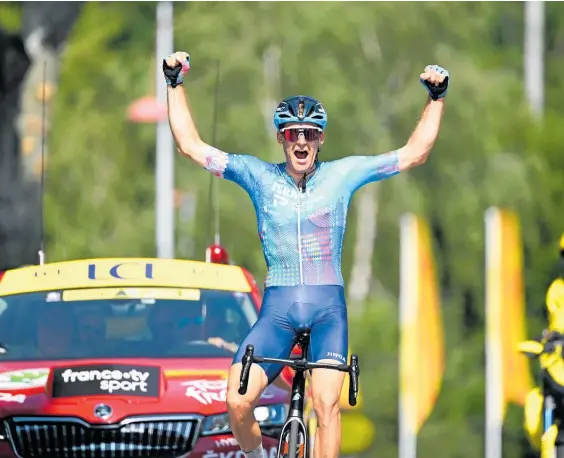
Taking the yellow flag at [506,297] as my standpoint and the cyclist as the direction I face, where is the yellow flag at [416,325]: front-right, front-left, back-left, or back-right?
front-right

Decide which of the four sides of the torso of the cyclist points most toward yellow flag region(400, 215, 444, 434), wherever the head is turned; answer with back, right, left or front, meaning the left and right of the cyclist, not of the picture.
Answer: back

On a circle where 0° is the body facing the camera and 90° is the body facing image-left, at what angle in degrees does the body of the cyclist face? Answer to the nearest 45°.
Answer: approximately 0°

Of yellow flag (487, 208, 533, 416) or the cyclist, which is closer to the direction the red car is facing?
the cyclist

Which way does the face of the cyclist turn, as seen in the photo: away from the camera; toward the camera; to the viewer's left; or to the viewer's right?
toward the camera

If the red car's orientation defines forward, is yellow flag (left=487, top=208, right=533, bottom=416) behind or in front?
behind

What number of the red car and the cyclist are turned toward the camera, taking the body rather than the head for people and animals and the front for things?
2

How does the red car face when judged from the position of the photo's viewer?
facing the viewer

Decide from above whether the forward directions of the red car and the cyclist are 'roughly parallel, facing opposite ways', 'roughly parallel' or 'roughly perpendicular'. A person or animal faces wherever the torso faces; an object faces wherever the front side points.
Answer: roughly parallel
